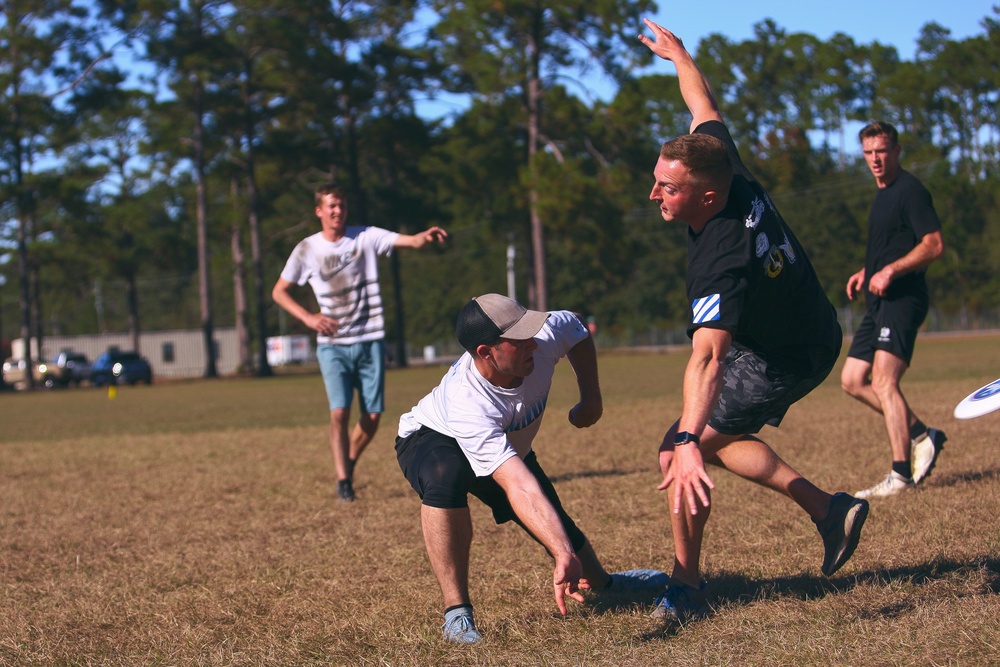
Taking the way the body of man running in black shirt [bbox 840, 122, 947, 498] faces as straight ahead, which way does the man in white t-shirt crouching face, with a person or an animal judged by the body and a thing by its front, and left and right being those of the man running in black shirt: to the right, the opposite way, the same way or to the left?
to the left

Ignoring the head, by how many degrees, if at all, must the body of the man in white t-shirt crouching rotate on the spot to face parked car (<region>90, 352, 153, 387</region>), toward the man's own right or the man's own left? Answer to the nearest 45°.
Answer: approximately 135° to the man's own left

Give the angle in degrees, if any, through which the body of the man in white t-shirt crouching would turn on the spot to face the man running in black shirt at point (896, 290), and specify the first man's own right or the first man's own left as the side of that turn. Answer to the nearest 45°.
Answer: approximately 90° to the first man's own left

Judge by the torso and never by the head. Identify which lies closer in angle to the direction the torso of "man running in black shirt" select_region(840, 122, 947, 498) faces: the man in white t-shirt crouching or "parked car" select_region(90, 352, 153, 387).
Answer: the man in white t-shirt crouching

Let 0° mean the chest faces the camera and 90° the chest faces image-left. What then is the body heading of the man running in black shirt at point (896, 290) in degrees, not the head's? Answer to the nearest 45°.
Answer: approximately 45°

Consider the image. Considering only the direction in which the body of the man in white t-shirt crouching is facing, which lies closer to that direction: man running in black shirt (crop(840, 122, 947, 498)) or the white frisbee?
the white frisbee

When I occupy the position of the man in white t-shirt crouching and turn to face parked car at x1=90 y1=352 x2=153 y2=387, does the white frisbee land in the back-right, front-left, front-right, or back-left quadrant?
back-right

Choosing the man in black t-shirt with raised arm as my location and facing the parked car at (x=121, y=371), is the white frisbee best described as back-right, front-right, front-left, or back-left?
back-right

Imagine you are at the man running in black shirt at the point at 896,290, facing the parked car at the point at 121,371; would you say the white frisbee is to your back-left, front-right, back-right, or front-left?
back-left

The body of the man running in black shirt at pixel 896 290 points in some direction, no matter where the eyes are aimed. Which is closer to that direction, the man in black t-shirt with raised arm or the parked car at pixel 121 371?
the man in black t-shirt with raised arm

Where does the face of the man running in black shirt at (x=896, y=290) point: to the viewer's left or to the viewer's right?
to the viewer's left

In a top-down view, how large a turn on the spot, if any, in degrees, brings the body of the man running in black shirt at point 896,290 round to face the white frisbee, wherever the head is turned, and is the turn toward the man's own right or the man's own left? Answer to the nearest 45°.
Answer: approximately 45° to the man's own left
